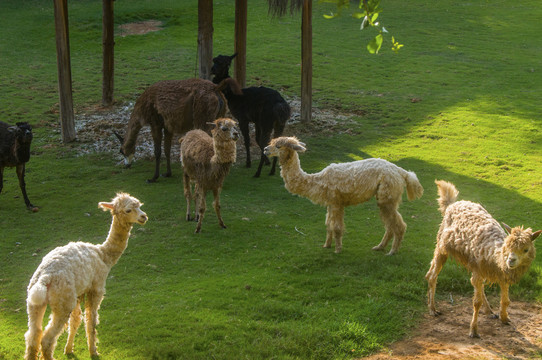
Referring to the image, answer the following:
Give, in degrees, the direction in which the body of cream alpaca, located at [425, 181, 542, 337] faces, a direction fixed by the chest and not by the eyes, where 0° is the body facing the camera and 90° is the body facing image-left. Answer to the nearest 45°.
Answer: approximately 315°

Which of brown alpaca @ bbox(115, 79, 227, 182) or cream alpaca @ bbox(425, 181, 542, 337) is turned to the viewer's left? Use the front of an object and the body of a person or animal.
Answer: the brown alpaca

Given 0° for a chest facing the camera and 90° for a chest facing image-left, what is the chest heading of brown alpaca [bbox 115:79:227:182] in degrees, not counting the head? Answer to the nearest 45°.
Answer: approximately 90°

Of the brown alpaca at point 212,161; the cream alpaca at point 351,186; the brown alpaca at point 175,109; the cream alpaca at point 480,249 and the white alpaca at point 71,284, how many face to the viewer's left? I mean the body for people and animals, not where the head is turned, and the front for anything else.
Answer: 2

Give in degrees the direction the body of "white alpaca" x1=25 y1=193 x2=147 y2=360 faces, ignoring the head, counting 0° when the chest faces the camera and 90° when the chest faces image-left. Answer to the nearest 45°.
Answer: approximately 225°

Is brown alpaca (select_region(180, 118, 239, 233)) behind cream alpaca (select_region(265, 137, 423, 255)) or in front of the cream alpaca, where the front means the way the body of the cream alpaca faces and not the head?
in front

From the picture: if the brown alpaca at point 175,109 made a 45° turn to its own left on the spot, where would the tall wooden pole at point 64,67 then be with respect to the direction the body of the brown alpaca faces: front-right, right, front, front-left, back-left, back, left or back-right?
right

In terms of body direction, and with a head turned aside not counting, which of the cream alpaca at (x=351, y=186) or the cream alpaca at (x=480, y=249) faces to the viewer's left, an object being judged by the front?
the cream alpaca at (x=351, y=186)

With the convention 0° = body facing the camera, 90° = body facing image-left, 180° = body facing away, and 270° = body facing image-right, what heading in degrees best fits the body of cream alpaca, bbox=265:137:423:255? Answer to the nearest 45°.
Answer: approximately 90°

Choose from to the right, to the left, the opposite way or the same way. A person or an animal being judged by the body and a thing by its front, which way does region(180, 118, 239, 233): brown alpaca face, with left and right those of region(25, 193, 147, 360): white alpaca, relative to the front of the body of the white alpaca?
to the right

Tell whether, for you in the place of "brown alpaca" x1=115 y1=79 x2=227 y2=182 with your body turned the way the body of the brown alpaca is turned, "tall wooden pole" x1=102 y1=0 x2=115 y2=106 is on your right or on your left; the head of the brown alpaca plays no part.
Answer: on your right
